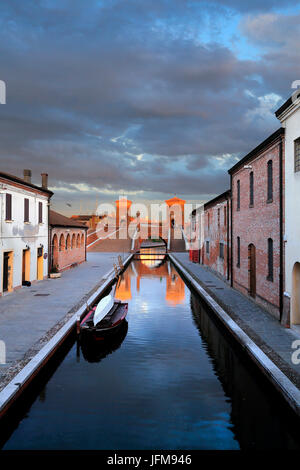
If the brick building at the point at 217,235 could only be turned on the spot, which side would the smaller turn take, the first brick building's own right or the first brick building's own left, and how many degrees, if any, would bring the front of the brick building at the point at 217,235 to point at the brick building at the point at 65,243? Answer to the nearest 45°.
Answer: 0° — it already faces it

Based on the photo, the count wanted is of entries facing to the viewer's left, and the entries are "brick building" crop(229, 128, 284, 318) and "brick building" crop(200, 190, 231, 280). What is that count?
2

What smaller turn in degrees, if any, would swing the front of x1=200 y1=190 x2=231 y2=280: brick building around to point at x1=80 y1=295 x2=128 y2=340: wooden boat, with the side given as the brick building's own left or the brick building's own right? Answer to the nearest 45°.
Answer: approximately 90° to the brick building's own left

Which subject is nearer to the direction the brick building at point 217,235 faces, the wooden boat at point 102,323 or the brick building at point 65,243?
the brick building

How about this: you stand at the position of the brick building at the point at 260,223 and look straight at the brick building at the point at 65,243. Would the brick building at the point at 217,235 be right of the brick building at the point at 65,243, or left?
right

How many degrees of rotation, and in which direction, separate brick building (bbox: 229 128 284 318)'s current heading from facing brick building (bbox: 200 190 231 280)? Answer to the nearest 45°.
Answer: approximately 90° to its right

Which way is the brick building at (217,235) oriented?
to the viewer's left

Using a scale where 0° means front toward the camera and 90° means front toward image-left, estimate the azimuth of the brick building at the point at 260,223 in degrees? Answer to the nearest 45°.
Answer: approximately 90°

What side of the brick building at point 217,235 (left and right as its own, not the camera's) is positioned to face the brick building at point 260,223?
left
